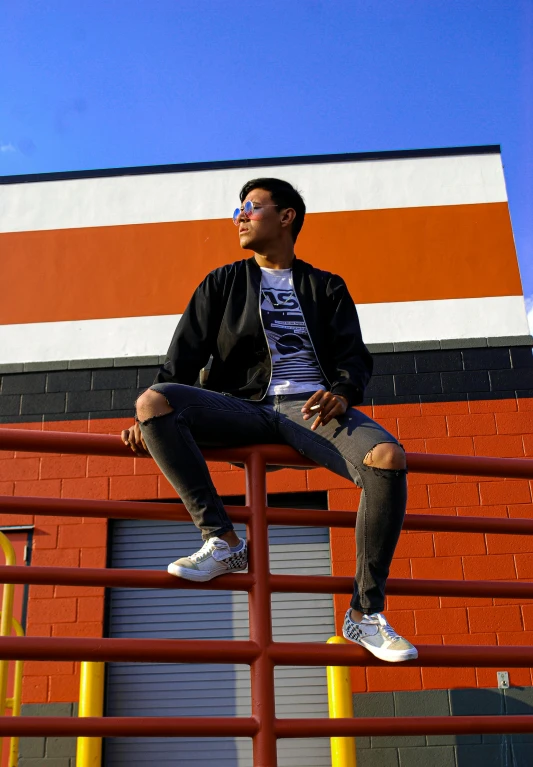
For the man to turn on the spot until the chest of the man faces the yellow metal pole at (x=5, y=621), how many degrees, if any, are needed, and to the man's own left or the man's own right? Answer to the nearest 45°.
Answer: approximately 135° to the man's own right

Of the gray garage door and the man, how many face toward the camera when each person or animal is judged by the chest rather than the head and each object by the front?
2

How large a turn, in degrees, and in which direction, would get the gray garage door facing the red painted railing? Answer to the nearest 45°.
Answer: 0° — it already faces it

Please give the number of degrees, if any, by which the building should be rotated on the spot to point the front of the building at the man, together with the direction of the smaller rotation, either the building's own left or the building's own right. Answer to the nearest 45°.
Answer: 0° — it already faces them

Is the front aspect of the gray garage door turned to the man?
yes

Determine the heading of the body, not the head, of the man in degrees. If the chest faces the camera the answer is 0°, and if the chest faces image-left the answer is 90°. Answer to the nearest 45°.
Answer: approximately 0°
